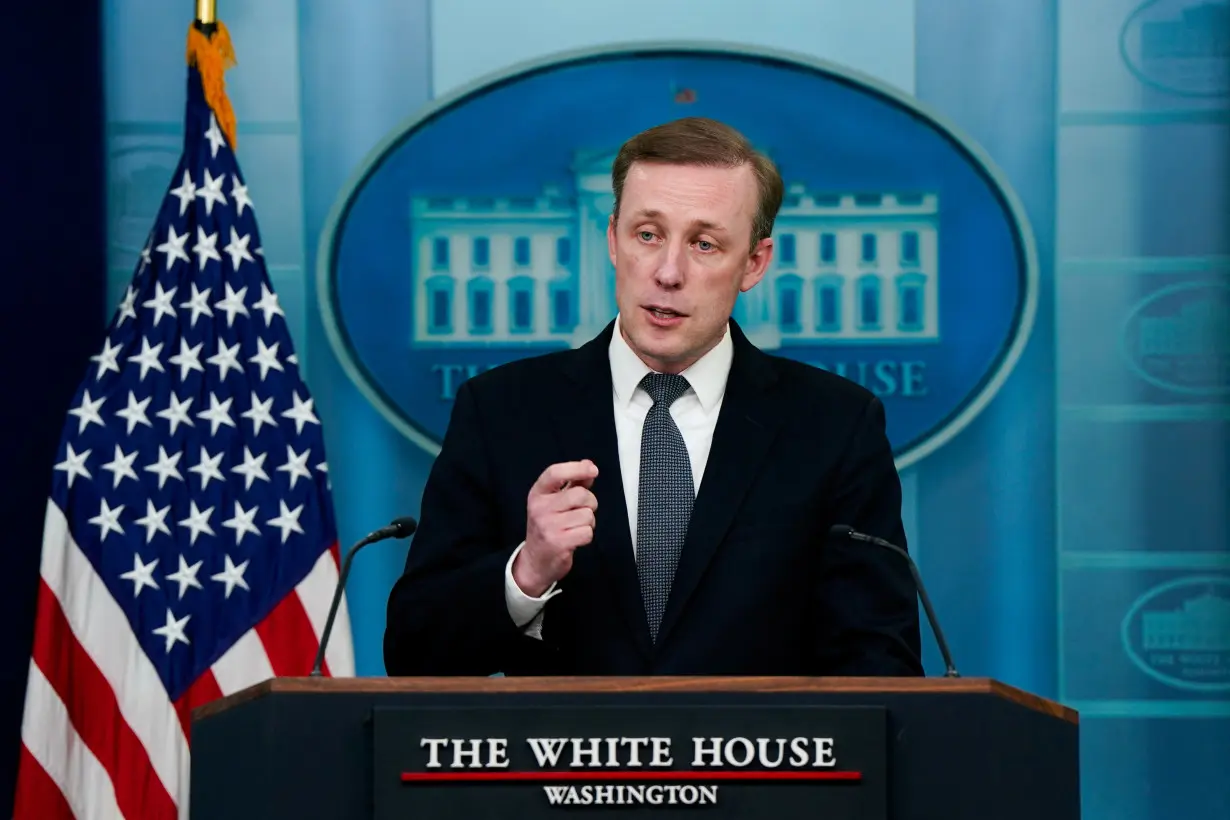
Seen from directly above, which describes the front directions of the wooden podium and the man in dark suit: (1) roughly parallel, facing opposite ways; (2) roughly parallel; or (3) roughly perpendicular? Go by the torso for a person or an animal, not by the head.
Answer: roughly parallel

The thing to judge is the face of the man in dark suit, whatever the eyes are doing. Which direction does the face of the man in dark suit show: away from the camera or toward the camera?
toward the camera

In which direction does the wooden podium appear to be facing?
toward the camera

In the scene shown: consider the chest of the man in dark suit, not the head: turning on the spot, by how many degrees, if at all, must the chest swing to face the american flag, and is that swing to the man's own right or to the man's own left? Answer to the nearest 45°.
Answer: approximately 135° to the man's own right

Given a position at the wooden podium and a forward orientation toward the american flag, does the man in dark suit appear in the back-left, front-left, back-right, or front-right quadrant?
front-right

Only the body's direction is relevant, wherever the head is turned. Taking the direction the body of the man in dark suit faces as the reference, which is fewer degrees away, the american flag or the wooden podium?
the wooden podium

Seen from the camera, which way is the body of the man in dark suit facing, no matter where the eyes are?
toward the camera

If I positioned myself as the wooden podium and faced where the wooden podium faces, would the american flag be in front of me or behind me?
behind

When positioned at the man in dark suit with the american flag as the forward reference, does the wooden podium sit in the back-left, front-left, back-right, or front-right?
back-left

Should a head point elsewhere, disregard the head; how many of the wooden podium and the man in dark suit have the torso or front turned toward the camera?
2

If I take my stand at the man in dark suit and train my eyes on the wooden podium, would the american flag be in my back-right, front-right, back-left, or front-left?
back-right

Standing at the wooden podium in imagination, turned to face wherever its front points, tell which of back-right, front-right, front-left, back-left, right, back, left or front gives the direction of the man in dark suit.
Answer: back

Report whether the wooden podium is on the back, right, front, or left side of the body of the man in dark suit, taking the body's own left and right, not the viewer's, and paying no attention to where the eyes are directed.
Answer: front
